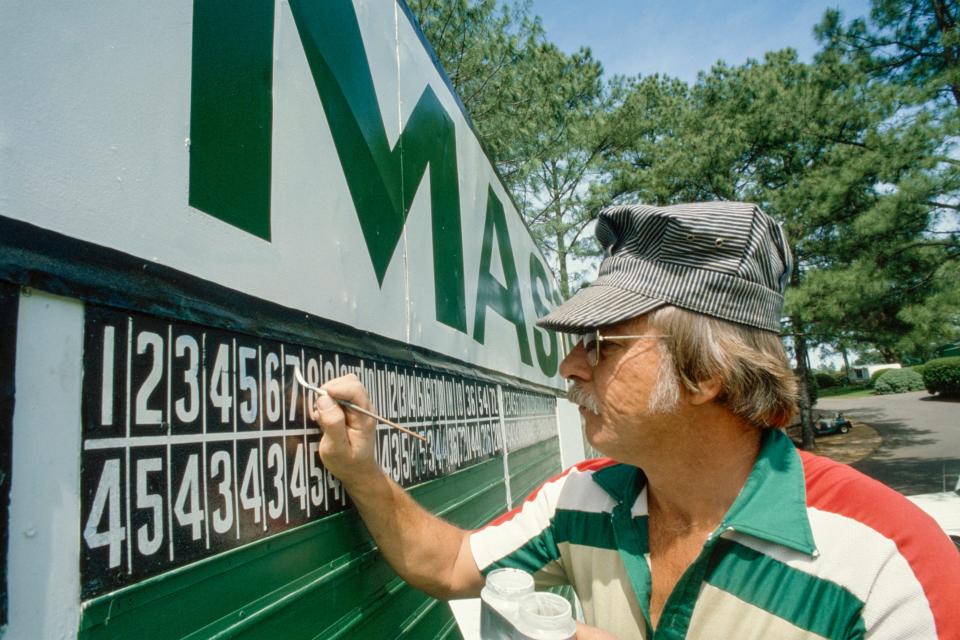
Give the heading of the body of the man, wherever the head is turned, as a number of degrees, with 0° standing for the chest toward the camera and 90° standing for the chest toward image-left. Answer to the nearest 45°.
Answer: approximately 45°

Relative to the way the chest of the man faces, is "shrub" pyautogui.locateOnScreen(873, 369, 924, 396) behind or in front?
behind

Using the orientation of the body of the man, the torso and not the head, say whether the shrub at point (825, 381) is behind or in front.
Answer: behind

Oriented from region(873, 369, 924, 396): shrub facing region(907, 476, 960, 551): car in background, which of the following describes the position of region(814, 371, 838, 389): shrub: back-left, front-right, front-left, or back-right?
back-right

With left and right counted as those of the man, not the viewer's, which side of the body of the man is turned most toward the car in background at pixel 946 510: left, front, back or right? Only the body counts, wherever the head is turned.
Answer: back

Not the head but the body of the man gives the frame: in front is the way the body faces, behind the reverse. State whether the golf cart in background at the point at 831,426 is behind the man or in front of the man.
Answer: behind

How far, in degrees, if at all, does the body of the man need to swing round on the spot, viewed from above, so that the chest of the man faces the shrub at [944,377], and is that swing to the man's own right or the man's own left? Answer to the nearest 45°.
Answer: approximately 180°

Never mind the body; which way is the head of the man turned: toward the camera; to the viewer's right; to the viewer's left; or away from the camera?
to the viewer's left
